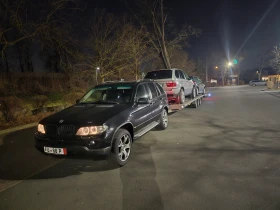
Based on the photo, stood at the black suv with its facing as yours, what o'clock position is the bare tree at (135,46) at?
The bare tree is roughly at 5 o'clock from the black suv.

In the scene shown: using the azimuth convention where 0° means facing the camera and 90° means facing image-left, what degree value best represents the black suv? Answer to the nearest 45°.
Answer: approximately 45°
